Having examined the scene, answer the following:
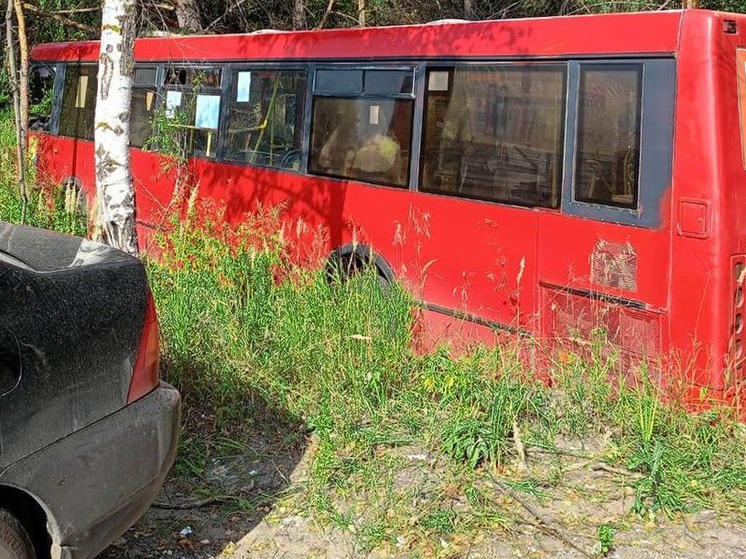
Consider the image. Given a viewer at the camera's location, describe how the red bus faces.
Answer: facing away from the viewer and to the left of the viewer

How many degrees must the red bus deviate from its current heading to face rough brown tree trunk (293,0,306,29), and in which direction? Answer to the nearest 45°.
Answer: approximately 45° to its right

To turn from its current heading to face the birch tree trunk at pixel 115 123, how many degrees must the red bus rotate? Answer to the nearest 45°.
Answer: approximately 45° to its left

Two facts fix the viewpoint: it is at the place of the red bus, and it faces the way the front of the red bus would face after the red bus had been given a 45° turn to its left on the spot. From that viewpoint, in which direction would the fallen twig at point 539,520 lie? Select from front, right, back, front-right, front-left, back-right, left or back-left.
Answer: left
